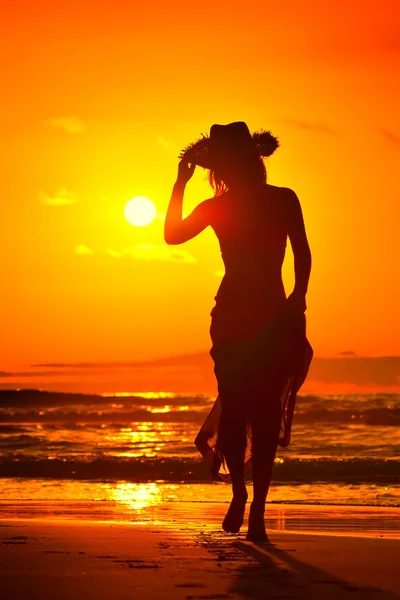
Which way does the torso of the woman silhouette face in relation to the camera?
toward the camera
